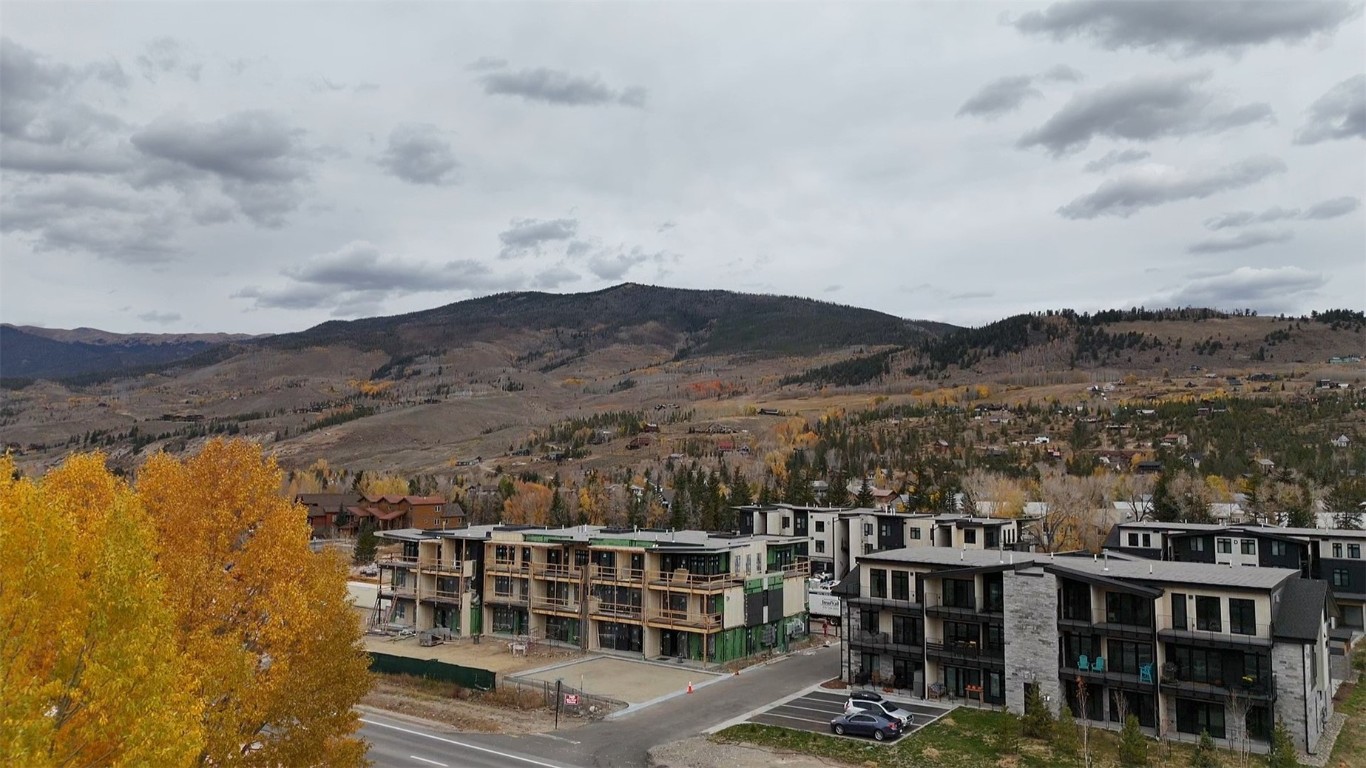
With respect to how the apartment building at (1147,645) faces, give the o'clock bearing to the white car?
The white car is roughly at 1 o'clock from the apartment building.

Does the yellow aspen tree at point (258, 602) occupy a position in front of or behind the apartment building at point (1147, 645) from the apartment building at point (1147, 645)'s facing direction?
in front

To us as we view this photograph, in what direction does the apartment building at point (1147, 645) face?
facing the viewer and to the left of the viewer

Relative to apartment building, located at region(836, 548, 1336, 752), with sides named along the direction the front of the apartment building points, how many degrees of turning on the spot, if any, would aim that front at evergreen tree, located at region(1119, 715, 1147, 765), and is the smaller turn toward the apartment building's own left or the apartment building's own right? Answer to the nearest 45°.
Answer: approximately 45° to the apartment building's own left

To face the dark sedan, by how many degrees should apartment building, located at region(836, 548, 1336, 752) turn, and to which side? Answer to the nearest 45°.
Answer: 0° — it already faces it

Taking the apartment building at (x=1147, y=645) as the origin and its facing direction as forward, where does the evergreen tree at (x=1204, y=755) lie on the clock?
The evergreen tree is roughly at 10 o'clock from the apartment building.
